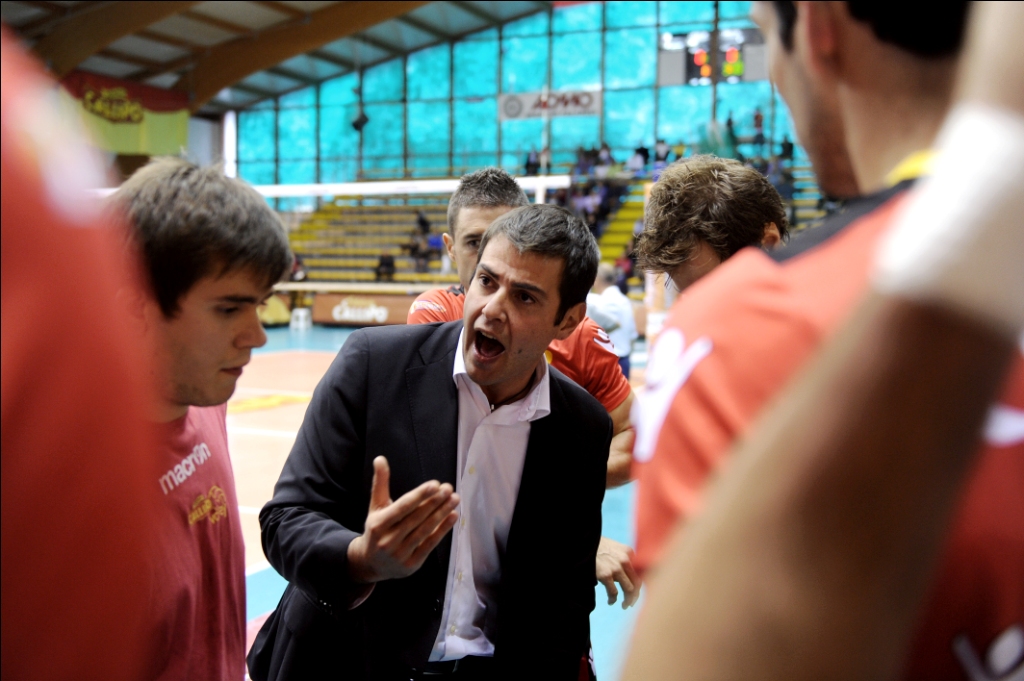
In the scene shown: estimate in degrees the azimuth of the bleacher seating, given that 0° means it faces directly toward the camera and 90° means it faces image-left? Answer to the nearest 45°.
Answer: approximately 0°

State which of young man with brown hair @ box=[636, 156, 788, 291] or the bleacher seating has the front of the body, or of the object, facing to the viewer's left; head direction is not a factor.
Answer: the young man with brown hair

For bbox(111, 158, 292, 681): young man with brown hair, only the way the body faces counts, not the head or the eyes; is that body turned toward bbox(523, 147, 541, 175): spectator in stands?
no

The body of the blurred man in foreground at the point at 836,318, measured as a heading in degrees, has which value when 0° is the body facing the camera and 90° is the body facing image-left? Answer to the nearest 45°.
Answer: approximately 135°

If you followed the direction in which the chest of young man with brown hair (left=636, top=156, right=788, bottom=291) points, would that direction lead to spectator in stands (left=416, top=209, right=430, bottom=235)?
no

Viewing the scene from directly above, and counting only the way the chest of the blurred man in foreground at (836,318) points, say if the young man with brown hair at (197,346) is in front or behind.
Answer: in front

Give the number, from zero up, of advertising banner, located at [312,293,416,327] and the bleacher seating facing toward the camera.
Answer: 2

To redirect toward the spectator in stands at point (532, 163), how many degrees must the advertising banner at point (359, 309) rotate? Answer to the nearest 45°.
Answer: approximately 135° to its left

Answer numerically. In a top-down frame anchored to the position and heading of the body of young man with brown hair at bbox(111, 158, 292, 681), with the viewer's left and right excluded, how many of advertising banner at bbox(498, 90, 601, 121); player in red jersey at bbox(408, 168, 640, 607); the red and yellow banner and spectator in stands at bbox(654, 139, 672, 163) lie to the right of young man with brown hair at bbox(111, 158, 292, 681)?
0

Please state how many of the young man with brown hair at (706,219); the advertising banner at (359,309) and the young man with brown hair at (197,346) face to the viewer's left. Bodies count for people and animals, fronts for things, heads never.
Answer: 1

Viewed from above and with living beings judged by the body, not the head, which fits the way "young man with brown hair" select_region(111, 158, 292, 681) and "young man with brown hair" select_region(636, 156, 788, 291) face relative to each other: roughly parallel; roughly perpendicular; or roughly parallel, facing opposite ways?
roughly parallel, facing opposite ways

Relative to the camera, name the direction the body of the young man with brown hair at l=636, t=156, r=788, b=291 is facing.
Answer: to the viewer's left

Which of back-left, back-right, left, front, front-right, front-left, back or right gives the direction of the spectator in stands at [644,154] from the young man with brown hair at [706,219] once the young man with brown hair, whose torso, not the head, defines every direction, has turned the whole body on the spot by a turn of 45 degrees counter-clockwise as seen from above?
back-right

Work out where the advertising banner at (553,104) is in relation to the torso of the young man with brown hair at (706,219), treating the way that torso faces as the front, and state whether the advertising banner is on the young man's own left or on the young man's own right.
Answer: on the young man's own right
